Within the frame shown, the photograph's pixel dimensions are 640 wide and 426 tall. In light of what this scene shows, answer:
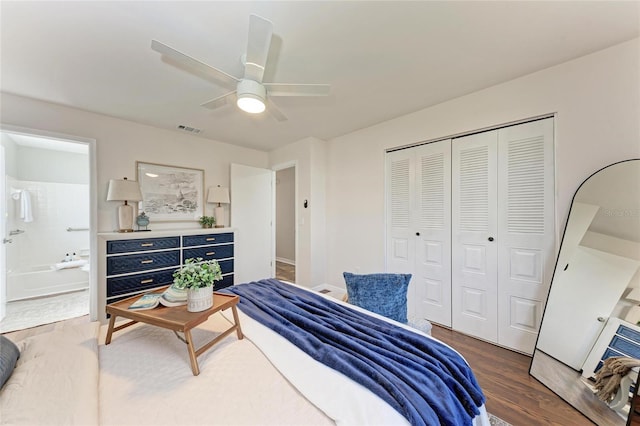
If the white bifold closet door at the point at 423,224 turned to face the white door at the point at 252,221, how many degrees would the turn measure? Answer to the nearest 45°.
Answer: approximately 45° to its right

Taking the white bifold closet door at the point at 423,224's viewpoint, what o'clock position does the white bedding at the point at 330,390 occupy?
The white bedding is roughly at 11 o'clock from the white bifold closet door.

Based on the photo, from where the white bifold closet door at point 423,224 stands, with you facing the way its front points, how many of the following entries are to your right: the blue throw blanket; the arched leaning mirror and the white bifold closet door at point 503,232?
0

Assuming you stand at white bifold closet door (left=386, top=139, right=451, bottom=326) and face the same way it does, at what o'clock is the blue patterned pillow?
The blue patterned pillow is roughly at 11 o'clock from the white bifold closet door.

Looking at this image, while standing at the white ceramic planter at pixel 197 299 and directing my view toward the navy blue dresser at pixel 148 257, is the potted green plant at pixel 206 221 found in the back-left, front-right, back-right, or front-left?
front-right

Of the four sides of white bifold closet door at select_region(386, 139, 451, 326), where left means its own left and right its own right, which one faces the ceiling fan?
front

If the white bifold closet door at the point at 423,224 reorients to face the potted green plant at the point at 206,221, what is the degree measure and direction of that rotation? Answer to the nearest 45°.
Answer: approximately 45° to its right

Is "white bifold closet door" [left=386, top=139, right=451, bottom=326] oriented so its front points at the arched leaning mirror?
no

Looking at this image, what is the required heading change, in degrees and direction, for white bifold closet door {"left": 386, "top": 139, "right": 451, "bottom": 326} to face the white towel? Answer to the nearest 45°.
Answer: approximately 45° to its right

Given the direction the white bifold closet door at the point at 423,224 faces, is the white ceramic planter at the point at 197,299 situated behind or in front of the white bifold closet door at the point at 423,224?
in front

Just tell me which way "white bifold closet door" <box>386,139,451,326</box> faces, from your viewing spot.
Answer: facing the viewer and to the left of the viewer

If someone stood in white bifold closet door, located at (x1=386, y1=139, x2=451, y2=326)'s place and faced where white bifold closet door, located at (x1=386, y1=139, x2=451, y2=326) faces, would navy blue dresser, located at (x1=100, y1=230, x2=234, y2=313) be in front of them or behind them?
in front

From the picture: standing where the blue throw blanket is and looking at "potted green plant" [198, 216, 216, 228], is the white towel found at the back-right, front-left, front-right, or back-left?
front-left

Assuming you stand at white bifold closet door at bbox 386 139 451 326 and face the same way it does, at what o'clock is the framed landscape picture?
The framed landscape picture is roughly at 1 o'clock from the white bifold closet door.

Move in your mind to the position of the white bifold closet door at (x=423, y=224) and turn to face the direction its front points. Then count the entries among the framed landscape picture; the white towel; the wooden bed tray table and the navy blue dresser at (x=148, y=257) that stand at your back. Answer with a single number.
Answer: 0

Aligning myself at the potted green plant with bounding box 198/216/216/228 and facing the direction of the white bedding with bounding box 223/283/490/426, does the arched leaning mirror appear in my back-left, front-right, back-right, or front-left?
front-left

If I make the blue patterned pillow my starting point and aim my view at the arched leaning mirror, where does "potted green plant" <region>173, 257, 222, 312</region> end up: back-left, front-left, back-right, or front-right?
back-right
